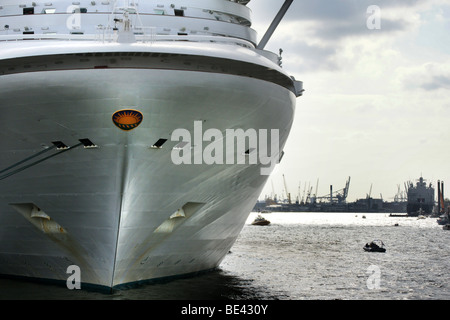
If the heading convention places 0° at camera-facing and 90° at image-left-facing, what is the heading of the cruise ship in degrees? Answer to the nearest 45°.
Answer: approximately 0°
